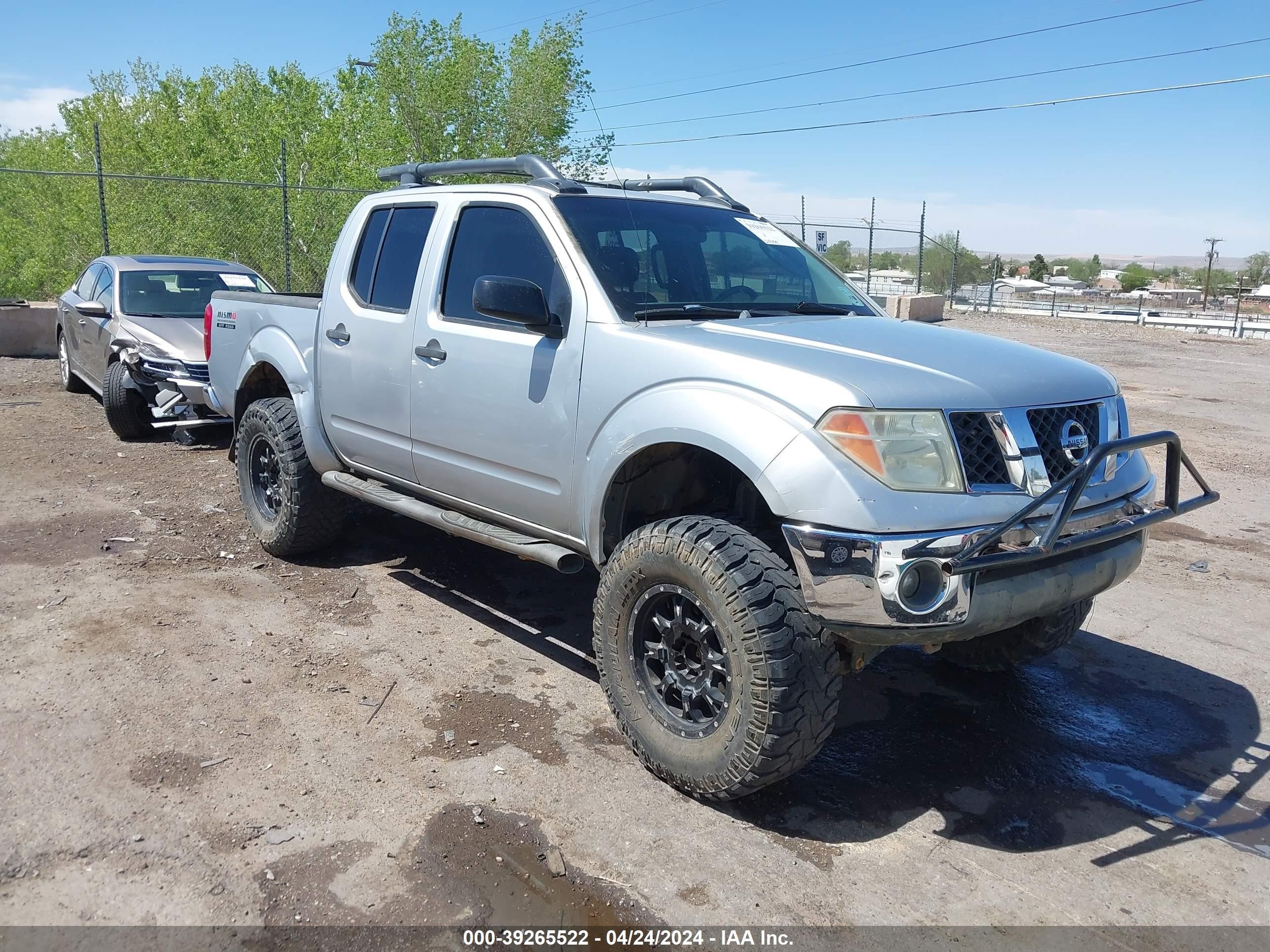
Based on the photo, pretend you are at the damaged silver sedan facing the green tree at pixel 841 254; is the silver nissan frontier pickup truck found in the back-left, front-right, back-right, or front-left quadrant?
back-right

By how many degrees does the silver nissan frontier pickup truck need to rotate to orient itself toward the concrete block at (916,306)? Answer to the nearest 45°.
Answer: approximately 135° to its left

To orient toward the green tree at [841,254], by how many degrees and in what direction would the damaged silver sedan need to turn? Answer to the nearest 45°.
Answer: approximately 90° to its left

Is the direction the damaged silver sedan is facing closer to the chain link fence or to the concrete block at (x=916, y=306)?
the concrete block

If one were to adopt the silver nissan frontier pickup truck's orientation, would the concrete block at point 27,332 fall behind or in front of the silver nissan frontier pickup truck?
behind

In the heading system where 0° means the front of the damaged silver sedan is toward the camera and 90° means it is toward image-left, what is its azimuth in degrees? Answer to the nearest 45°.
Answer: approximately 315°

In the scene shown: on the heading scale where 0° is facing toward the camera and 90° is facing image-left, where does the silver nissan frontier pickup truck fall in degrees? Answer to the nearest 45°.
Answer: approximately 315°

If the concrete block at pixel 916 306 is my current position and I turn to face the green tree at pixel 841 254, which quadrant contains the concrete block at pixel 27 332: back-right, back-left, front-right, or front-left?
back-left

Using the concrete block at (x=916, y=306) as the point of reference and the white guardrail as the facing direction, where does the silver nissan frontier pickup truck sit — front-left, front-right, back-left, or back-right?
back-right

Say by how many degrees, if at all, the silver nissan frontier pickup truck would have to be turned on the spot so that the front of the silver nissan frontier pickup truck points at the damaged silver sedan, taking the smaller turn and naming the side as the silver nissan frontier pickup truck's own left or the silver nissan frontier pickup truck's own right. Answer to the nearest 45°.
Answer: approximately 180°

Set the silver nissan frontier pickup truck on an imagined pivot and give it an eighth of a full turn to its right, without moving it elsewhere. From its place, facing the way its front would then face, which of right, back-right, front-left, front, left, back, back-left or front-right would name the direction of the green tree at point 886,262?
back
